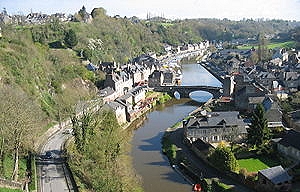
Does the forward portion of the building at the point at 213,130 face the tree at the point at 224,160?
yes

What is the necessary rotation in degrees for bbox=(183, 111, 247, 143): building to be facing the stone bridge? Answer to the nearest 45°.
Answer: approximately 180°

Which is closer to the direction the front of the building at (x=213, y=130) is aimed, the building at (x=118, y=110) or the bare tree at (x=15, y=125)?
the bare tree

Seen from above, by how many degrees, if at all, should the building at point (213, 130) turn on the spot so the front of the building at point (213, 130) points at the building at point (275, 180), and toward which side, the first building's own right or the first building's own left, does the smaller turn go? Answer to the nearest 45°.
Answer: approximately 45° to the first building's own left

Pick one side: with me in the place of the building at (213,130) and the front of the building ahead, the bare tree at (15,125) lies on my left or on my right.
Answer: on my right

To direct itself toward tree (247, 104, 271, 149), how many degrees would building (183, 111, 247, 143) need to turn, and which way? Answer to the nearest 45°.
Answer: approximately 45° to its left

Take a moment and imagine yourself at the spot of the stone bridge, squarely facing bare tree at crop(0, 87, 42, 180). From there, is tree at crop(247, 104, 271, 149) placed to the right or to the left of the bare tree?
left

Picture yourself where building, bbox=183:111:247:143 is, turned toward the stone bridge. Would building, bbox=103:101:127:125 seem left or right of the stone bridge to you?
left

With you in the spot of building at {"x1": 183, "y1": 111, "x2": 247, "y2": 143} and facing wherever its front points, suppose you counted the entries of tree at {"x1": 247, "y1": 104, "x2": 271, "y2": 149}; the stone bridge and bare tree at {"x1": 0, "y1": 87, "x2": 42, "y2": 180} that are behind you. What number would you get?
1

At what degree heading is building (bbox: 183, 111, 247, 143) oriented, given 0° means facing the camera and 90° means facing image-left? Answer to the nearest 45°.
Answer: approximately 0°
